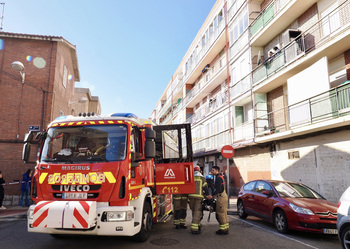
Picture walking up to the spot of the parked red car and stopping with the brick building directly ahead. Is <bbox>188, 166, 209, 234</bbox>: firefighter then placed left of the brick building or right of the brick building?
left

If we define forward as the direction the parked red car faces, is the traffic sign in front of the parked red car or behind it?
behind

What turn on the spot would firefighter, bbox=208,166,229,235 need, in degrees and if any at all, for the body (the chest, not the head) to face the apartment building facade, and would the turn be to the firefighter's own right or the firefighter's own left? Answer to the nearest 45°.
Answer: approximately 135° to the firefighter's own right

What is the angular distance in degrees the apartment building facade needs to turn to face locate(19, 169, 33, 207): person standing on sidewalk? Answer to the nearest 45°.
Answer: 0° — it already faces them

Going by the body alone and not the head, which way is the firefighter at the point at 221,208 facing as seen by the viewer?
to the viewer's left

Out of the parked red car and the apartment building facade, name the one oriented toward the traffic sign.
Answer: the apartment building facade

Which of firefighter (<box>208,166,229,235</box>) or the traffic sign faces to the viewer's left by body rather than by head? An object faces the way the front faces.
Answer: the firefighter

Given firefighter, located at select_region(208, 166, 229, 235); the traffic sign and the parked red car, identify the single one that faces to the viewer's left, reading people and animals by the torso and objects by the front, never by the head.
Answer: the firefighter

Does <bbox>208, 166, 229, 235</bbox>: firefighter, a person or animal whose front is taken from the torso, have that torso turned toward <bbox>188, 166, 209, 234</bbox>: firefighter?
yes

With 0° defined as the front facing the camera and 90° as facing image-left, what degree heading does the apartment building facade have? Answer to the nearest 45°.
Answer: approximately 45°
